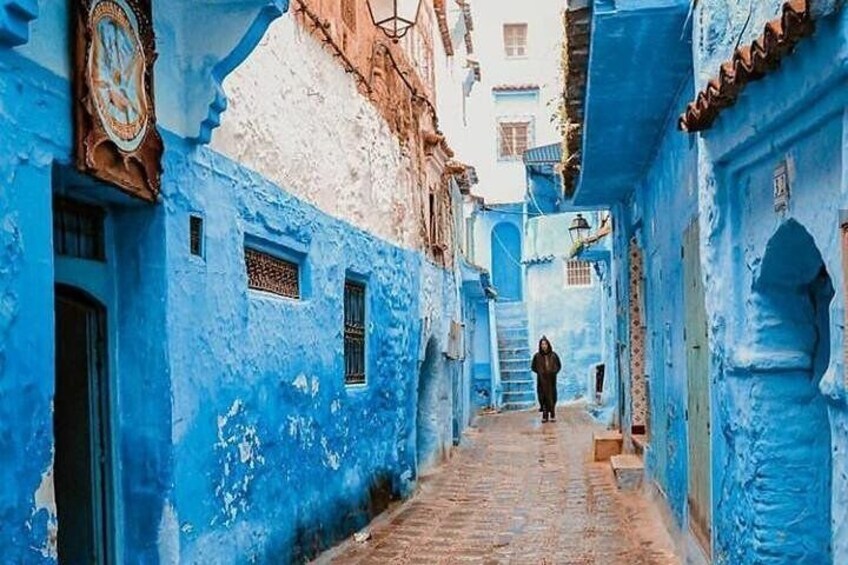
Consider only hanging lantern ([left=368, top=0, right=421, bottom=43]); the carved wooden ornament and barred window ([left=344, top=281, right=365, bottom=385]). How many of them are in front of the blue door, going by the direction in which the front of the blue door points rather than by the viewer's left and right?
3

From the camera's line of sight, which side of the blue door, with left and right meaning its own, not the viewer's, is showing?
front

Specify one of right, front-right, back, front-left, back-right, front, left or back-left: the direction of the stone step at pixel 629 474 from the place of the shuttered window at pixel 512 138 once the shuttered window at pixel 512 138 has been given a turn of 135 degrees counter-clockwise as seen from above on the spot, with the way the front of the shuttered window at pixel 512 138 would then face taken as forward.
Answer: back-right

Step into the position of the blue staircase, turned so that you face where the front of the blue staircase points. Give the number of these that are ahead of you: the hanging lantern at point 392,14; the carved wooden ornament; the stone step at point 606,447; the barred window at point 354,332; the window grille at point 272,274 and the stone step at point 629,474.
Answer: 6

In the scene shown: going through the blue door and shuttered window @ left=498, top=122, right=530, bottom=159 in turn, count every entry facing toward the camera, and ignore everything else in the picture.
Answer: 2

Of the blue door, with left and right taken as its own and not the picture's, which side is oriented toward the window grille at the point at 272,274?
front

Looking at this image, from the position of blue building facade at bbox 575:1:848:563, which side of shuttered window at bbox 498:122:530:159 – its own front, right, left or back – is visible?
front

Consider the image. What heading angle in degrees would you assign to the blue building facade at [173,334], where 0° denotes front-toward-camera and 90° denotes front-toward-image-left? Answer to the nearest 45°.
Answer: approximately 315°

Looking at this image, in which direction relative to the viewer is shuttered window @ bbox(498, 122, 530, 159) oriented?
toward the camera

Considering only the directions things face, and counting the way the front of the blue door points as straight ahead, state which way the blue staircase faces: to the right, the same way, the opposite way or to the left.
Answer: the same way

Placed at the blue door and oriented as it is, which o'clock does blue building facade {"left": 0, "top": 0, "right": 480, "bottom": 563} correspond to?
The blue building facade is roughly at 12 o'clock from the blue door.

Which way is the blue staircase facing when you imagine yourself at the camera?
facing the viewer

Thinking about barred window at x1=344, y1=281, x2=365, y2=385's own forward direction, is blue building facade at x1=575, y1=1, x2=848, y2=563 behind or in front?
in front

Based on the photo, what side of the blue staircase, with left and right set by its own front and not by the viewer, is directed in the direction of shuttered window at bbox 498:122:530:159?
back

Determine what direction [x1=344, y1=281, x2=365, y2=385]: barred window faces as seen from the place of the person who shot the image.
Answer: facing the viewer and to the right of the viewer

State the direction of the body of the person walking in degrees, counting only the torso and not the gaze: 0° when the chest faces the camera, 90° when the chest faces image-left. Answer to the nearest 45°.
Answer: approximately 0°

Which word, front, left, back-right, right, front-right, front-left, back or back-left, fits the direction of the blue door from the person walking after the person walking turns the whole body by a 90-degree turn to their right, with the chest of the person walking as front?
right

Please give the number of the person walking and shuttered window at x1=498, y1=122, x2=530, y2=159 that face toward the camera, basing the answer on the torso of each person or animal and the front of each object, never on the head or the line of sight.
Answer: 2
